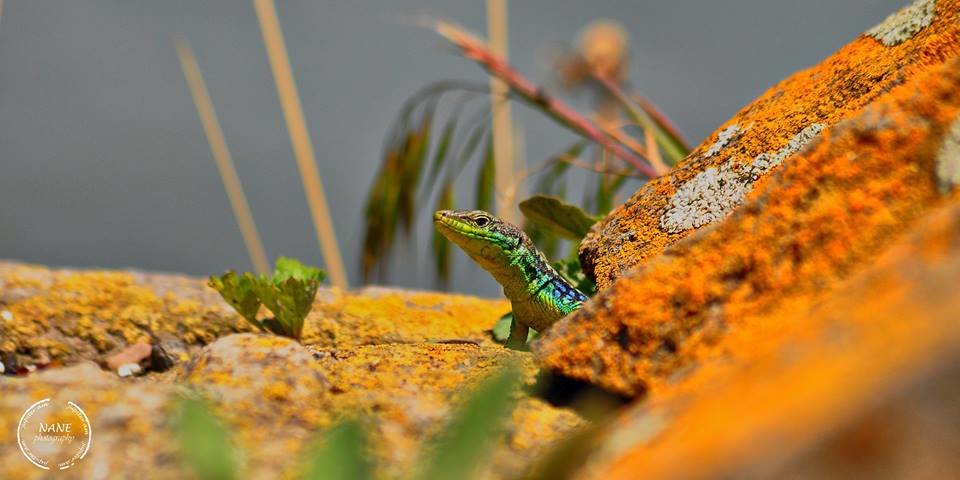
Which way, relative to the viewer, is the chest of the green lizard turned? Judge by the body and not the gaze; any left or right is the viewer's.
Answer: facing to the left of the viewer

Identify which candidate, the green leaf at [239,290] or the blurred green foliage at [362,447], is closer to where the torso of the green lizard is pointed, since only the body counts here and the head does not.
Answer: the green leaf

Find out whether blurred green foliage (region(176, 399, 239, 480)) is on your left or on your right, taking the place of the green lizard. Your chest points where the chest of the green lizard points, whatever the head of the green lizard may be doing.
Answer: on your left

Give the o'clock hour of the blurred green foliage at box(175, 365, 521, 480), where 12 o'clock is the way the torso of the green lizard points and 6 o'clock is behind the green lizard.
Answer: The blurred green foliage is roughly at 9 o'clock from the green lizard.

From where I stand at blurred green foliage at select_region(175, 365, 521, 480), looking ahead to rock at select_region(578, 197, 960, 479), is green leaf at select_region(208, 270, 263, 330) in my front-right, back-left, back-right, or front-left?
back-left

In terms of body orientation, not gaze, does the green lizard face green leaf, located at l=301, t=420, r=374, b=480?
no

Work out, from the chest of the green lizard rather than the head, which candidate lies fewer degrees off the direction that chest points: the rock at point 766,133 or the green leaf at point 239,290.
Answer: the green leaf

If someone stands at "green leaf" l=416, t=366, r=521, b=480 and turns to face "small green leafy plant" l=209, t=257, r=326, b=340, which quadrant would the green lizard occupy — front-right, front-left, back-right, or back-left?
front-right

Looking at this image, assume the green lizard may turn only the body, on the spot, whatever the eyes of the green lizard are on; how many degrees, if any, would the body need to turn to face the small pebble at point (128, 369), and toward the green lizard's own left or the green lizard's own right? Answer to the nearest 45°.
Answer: approximately 45° to the green lizard's own left

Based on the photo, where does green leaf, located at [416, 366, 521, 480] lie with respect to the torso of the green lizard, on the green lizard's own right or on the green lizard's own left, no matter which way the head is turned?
on the green lizard's own left
